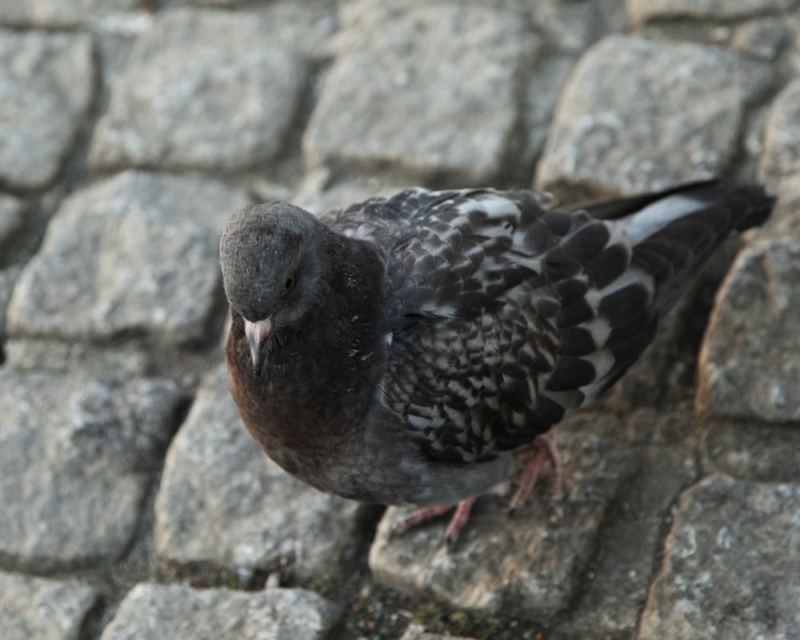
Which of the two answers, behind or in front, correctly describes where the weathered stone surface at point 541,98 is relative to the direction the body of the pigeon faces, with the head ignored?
behind

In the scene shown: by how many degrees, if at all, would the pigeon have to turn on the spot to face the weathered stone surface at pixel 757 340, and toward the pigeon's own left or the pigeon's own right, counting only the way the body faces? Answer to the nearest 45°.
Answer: approximately 180°

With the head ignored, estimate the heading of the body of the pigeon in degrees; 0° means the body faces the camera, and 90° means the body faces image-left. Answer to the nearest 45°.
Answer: approximately 45°

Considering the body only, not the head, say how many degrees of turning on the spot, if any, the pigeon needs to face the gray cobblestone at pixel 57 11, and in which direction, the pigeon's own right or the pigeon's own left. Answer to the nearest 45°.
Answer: approximately 90° to the pigeon's own right

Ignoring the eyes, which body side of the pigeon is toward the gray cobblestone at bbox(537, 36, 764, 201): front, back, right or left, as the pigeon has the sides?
back

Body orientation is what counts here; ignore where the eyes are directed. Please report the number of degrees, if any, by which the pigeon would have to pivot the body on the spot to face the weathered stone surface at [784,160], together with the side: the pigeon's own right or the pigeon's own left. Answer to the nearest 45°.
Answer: approximately 180°

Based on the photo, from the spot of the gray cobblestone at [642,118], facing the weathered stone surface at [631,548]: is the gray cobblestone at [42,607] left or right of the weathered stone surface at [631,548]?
right

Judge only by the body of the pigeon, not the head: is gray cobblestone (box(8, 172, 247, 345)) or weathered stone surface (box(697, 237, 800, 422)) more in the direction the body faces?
the gray cobblestone

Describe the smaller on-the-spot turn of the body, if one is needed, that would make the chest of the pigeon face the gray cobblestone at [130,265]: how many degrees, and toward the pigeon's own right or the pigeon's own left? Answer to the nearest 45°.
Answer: approximately 90° to the pigeon's own right

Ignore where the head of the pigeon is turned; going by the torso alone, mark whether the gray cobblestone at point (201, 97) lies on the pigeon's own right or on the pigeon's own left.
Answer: on the pigeon's own right
